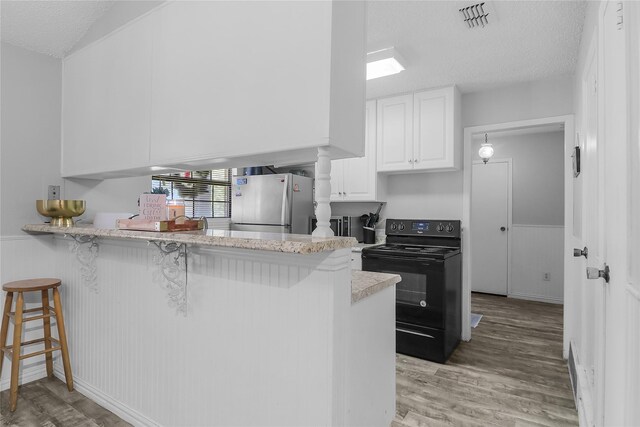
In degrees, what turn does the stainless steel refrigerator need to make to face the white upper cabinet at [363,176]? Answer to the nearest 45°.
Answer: approximately 135° to its left

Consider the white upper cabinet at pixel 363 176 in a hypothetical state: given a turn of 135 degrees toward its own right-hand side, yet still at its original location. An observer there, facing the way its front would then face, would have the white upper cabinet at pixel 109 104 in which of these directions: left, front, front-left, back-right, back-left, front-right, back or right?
left

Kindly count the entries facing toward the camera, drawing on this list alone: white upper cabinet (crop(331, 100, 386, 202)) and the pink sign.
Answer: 2

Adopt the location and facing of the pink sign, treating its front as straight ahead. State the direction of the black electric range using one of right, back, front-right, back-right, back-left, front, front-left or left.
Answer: left

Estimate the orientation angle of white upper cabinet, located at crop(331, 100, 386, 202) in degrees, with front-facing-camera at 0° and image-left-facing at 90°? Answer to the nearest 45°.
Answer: approximately 0°

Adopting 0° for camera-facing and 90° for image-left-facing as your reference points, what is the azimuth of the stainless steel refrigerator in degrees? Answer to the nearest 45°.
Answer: approximately 45°

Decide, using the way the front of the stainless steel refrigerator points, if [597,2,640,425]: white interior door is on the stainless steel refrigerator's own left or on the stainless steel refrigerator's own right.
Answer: on the stainless steel refrigerator's own left
